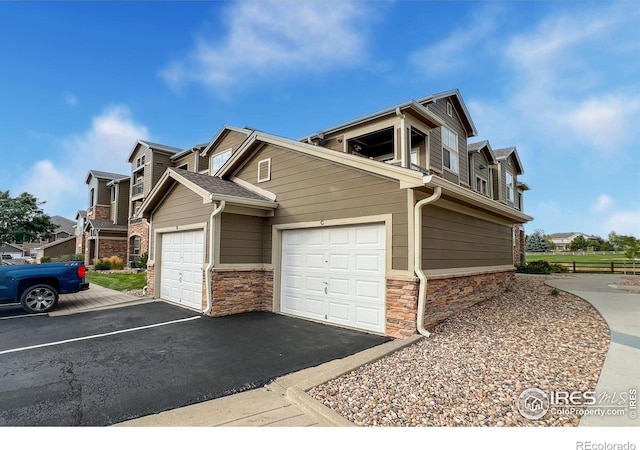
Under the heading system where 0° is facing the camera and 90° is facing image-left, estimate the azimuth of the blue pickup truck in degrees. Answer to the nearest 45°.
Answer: approximately 90°

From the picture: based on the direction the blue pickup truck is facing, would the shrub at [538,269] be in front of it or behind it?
behind

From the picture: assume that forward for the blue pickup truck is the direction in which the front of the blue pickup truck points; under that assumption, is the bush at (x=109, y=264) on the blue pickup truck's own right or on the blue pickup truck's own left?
on the blue pickup truck's own right

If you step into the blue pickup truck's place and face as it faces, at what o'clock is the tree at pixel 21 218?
The tree is roughly at 3 o'clock from the blue pickup truck.

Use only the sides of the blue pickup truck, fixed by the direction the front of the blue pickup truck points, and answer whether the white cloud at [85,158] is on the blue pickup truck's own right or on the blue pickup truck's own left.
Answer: on the blue pickup truck's own right
